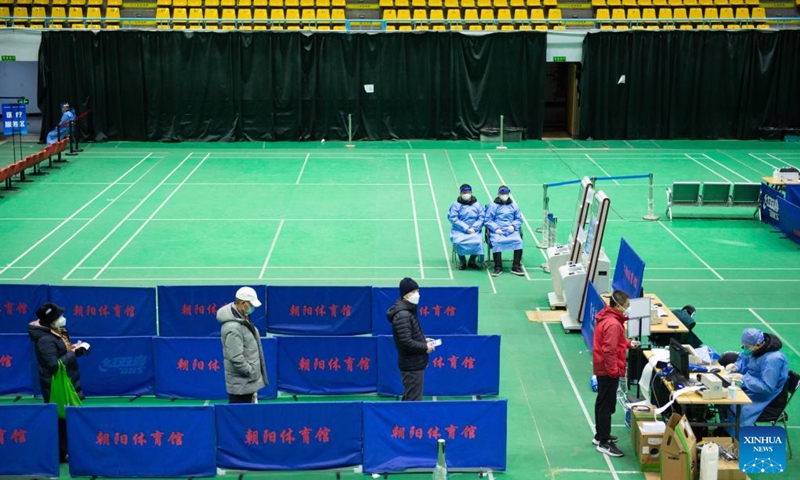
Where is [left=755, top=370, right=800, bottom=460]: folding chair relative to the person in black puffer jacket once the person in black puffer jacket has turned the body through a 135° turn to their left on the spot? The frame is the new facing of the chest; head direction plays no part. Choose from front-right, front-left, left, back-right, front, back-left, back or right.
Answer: back-right

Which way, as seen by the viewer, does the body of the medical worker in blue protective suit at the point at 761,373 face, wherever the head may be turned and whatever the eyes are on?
to the viewer's left

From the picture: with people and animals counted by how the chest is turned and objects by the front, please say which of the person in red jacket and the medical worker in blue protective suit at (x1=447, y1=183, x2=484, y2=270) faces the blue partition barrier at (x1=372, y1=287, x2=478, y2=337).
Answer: the medical worker in blue protective suit

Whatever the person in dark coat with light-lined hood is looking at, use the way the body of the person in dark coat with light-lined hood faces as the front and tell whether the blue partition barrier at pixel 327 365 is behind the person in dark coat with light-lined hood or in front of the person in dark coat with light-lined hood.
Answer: in front

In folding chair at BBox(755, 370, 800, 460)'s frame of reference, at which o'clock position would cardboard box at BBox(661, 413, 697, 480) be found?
The cardboard box is roughly at 10 o'clock from the folding chair.

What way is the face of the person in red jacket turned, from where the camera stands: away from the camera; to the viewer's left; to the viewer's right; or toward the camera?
to the viewer's right

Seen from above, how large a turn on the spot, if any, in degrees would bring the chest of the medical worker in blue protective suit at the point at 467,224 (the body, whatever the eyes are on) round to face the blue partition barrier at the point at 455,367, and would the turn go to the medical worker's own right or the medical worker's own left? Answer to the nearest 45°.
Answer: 0° — they already face it

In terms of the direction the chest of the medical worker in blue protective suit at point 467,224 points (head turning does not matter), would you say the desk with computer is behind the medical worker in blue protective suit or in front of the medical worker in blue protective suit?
in front

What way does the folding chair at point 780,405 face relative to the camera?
to the viewer's left

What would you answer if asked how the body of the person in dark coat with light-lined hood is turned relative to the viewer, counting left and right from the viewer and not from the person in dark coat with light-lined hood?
facing to the right of the viewer

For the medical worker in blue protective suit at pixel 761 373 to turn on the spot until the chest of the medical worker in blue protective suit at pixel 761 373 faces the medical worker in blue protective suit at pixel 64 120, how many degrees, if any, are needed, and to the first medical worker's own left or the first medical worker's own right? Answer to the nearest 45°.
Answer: approximately 45° to the first medical worker's own right

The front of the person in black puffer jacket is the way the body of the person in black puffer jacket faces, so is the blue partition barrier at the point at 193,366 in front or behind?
behind

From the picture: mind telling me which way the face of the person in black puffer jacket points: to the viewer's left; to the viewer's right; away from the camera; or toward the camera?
to the viewer's right

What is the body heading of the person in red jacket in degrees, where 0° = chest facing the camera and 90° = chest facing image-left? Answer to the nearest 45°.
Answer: approximately 270°

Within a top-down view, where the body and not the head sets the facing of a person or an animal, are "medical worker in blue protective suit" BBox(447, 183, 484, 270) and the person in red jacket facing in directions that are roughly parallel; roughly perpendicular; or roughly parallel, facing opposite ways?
roughly perpendicular

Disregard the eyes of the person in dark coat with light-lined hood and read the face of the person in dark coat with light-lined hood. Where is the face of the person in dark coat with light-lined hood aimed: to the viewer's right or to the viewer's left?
to the viewer's right

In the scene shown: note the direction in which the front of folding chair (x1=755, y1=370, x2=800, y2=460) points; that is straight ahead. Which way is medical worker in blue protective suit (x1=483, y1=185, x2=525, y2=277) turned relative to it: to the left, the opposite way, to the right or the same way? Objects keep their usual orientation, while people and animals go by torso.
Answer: to the left

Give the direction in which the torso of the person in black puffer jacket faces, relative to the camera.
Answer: to the viewer's right
